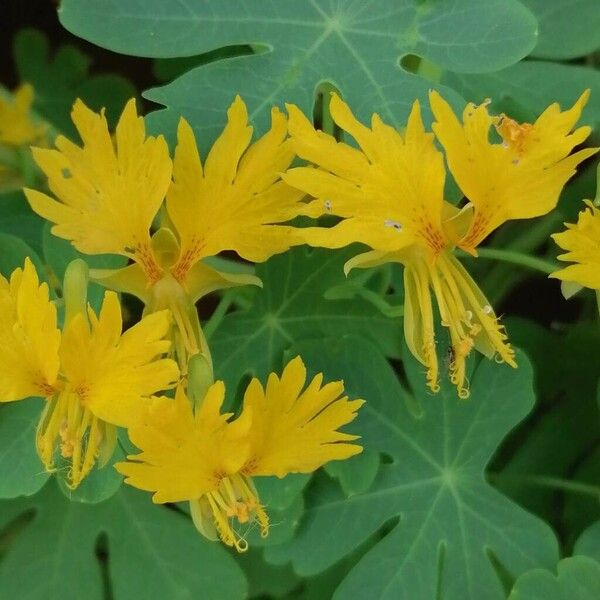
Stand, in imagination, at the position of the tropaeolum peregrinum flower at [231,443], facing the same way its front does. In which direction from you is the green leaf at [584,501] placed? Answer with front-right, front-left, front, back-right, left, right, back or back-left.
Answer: back-left

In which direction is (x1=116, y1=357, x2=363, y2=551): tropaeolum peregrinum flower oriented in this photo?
toward the camera

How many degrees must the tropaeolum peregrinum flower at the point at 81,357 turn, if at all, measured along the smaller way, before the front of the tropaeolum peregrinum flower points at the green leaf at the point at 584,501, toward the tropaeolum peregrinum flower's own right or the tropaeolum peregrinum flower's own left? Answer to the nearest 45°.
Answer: approximately 135° to the tropaeolum peregrinum flower's own left

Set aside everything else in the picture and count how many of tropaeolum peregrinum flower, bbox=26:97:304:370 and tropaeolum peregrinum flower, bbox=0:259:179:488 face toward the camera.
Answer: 2

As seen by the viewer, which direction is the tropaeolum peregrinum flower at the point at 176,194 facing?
toward the camera

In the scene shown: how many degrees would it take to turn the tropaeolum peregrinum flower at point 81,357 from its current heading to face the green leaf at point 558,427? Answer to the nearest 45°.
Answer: approximately 135° to its left

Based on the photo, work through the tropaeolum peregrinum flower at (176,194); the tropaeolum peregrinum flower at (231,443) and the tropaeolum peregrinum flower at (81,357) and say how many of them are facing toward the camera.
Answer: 3

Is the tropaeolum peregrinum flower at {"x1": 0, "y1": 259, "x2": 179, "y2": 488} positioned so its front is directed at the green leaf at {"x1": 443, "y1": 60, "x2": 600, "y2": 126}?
no

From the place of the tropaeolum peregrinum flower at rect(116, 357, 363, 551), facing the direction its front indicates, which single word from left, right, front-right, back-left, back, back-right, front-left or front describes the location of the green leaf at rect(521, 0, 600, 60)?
left

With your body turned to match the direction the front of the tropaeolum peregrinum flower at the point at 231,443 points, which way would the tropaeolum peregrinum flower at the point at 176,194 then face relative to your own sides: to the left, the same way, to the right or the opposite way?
the same way

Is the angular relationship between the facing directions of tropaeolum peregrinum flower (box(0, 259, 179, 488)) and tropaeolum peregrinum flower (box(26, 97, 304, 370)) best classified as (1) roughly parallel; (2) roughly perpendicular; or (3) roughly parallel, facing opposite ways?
roughly parallel

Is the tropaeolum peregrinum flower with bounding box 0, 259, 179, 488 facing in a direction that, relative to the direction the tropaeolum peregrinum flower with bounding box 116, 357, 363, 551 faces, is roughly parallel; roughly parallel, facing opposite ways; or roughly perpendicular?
roughly parallel

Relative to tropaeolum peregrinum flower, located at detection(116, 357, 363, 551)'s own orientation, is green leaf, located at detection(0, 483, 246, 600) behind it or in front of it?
behind
